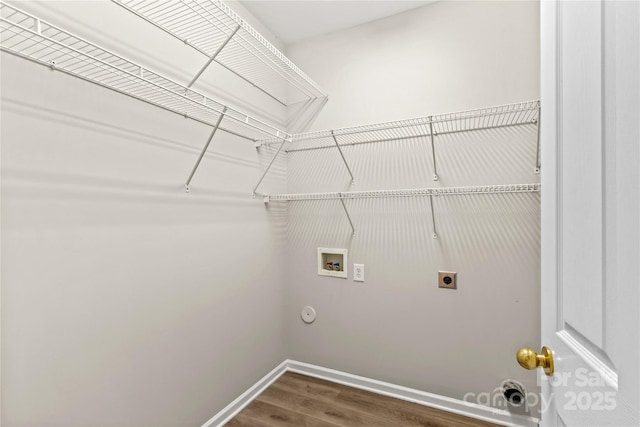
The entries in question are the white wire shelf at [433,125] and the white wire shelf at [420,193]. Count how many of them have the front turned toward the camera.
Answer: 2

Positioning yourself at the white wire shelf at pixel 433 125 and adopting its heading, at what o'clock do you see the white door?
The white door is roughly at 12 o'clock from the white wire shelf.

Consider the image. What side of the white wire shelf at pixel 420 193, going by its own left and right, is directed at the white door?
front

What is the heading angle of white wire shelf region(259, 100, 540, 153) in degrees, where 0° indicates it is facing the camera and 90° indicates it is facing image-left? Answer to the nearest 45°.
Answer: approximately 0°

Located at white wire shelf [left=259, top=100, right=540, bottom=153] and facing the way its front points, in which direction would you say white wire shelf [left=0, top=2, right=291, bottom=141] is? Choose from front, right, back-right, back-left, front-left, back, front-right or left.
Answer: front-right

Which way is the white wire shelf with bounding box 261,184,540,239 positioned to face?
toward the camera

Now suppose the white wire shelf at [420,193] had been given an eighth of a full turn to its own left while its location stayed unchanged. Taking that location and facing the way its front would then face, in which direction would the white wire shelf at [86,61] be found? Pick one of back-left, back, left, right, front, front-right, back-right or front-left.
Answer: right
